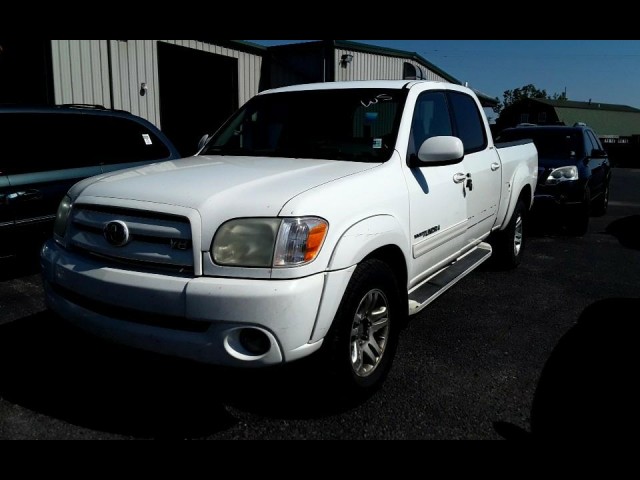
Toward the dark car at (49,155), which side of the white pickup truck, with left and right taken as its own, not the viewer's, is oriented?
right

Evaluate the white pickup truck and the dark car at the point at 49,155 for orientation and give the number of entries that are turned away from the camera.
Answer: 0

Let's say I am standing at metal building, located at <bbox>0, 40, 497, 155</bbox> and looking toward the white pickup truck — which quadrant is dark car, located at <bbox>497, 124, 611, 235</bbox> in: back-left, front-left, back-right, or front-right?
front-left

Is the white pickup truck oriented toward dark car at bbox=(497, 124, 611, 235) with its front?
no

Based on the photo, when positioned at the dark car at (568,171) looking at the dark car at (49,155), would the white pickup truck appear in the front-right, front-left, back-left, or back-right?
front-left

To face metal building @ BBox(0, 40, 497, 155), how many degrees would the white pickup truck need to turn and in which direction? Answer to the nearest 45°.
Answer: approximately 135° to its right

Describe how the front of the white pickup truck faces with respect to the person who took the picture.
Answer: facing the viewer and to the left of the viewer
